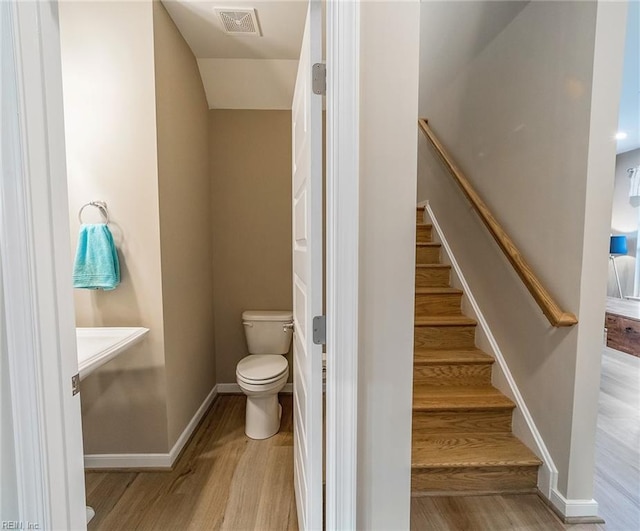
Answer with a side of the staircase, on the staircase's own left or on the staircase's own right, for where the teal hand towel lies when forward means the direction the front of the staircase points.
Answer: on the staircase's own right

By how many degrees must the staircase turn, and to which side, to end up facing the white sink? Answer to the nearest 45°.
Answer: approximately 45° to its right

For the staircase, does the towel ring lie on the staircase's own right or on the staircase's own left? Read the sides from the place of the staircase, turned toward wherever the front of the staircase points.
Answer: on the staircase's own right

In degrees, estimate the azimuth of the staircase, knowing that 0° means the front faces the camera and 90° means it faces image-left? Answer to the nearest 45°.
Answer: approximately 0°

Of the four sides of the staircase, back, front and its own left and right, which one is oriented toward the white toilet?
right
